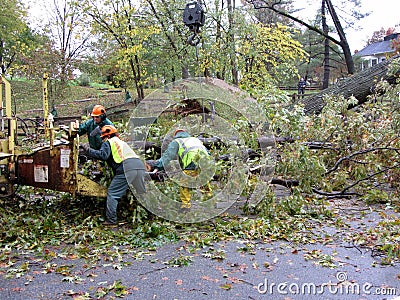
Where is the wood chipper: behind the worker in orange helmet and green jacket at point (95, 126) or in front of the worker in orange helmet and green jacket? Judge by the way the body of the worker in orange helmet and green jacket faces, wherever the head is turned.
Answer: in front

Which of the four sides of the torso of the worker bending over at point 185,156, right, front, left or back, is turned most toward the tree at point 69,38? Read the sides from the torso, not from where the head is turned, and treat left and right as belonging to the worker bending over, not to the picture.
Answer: front

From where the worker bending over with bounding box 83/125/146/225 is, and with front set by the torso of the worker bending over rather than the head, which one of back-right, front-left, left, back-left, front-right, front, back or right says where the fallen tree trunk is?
right

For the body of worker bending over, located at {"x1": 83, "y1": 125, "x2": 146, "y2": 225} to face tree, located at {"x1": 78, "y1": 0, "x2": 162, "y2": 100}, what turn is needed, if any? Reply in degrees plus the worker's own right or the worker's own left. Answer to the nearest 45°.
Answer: approximately 45° to the worker's own right

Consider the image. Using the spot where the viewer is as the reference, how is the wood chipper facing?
facing to the right of the viewer

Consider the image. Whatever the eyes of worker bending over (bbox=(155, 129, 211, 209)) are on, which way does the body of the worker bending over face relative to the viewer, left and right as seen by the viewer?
facing away from the viewer and to the left of the viewer

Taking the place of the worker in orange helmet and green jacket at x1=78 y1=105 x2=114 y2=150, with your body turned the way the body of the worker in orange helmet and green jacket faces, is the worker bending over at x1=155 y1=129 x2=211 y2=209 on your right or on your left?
on your left

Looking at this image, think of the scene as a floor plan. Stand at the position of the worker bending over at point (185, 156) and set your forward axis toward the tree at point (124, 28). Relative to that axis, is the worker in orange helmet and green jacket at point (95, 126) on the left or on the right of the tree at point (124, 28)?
left

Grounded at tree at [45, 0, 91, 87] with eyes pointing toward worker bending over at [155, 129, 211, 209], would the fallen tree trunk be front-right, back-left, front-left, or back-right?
front-left

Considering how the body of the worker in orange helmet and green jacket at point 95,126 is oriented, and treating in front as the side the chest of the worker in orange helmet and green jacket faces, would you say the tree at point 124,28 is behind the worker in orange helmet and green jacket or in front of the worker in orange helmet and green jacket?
behind

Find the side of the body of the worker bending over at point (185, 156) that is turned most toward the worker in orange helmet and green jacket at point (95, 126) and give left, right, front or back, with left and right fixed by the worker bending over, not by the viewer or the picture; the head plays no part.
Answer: front

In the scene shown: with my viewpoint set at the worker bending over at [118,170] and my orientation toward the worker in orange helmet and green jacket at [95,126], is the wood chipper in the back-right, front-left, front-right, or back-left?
front-left

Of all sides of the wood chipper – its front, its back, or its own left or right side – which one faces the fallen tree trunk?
front

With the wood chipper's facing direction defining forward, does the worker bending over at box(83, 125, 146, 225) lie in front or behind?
in front
